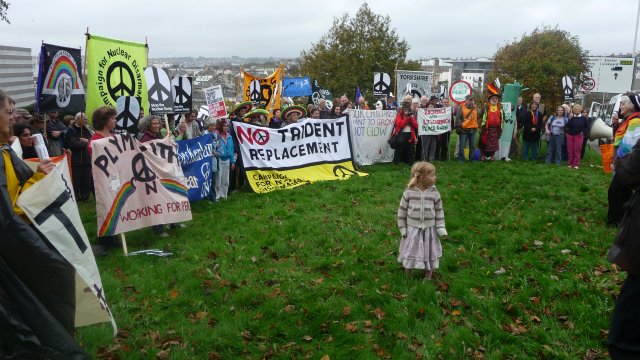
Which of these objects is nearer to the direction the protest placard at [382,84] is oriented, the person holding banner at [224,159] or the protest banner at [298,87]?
the person holding banner

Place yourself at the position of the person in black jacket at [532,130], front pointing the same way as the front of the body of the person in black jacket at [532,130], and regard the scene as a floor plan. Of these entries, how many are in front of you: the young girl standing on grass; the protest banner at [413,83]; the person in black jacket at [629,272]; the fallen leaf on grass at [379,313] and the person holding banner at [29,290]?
4

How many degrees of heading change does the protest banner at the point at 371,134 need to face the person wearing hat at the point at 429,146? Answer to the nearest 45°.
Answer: approximately 90° to its left

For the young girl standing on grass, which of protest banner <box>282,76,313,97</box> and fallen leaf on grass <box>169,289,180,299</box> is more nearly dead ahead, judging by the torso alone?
the fallen leaf on grass

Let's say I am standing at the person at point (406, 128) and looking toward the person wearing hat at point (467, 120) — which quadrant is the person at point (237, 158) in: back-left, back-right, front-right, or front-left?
back-right

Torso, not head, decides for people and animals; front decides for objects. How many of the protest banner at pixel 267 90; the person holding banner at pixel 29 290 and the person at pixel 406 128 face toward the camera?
2

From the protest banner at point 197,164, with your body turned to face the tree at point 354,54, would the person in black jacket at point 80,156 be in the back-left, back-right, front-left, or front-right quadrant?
back-left

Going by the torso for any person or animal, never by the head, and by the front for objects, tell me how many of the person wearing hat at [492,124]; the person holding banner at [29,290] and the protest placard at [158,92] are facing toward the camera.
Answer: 2

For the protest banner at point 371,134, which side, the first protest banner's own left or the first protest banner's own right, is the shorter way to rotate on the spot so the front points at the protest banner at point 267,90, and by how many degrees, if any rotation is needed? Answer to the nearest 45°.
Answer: approximately 135° to the first protest banner's own right
